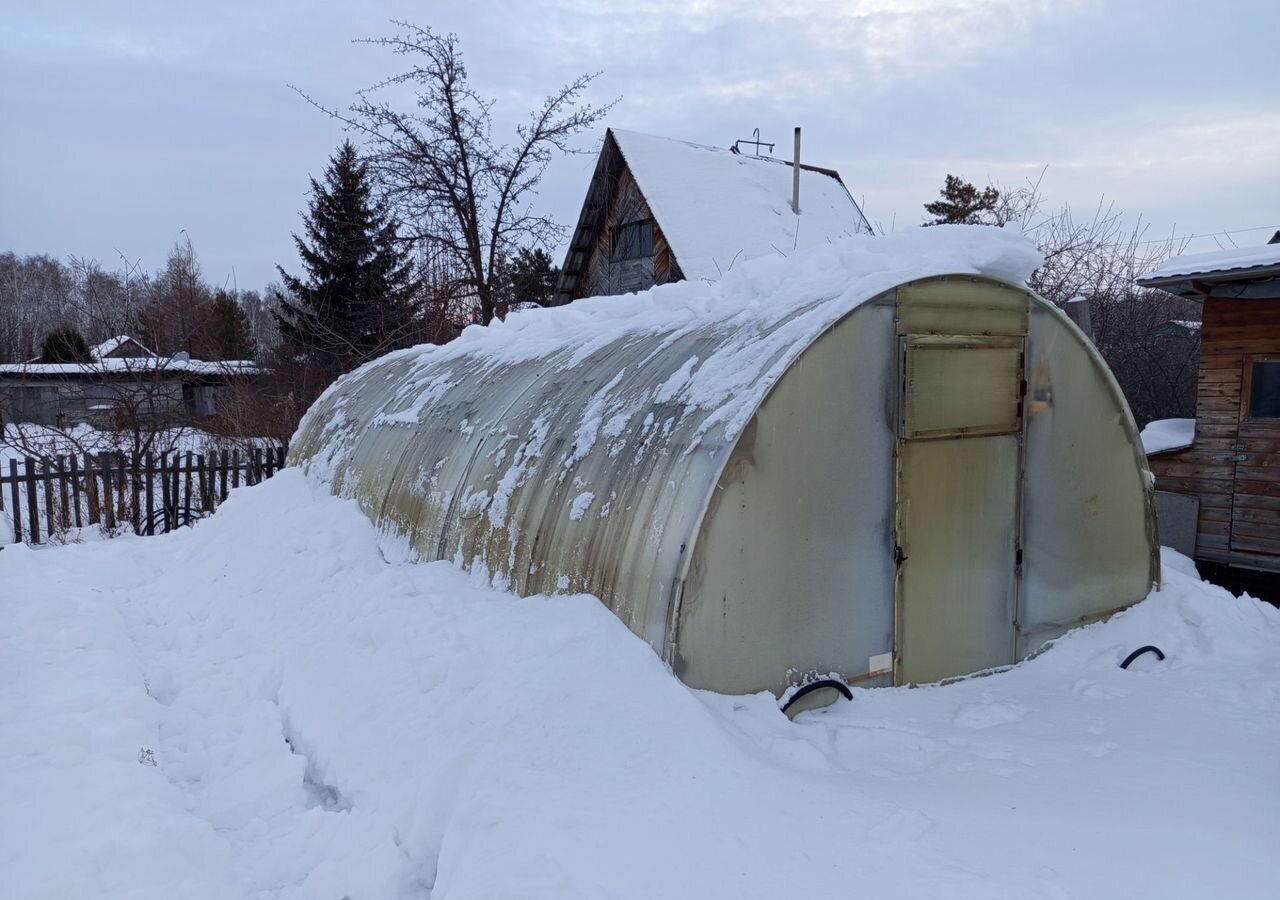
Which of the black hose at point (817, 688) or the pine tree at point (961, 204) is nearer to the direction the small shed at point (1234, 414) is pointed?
the black hose

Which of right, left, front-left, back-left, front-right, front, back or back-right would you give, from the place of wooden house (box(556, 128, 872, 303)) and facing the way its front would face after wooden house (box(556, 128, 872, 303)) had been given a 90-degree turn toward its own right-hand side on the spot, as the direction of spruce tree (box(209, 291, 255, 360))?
front

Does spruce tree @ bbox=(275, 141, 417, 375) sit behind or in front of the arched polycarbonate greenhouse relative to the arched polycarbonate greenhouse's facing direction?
behind

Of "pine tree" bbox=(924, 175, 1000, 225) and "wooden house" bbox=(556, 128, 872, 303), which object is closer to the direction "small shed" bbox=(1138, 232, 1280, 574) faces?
the wooden house

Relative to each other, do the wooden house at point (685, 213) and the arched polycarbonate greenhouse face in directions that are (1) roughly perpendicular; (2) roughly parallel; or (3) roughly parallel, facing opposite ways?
roughly perpendicular

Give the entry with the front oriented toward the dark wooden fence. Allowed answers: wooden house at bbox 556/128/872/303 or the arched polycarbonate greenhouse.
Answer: the wooden house

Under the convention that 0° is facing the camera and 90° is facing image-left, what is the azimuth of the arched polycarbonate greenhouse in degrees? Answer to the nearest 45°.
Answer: approximately 315°

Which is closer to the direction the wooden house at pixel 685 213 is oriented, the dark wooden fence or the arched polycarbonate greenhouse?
the dark wooden fence

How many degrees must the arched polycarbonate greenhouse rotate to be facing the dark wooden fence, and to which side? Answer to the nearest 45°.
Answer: approximately 180°
